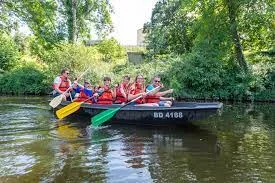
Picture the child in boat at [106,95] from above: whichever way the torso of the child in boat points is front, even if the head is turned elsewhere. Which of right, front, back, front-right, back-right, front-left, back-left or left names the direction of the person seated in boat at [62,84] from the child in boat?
back-right

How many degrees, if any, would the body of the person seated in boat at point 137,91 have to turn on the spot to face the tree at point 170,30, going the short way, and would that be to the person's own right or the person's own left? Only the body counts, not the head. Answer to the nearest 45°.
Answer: approximately 135° to the person's own left

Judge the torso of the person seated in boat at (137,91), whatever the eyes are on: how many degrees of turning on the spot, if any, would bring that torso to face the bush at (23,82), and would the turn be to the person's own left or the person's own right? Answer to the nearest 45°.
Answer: approximately 180°

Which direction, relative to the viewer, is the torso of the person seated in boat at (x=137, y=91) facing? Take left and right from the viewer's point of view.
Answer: facing the viewer and to the right of the viewer

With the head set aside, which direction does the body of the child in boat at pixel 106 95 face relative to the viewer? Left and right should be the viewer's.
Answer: facing the viewer

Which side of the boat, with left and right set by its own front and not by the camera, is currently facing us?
right
